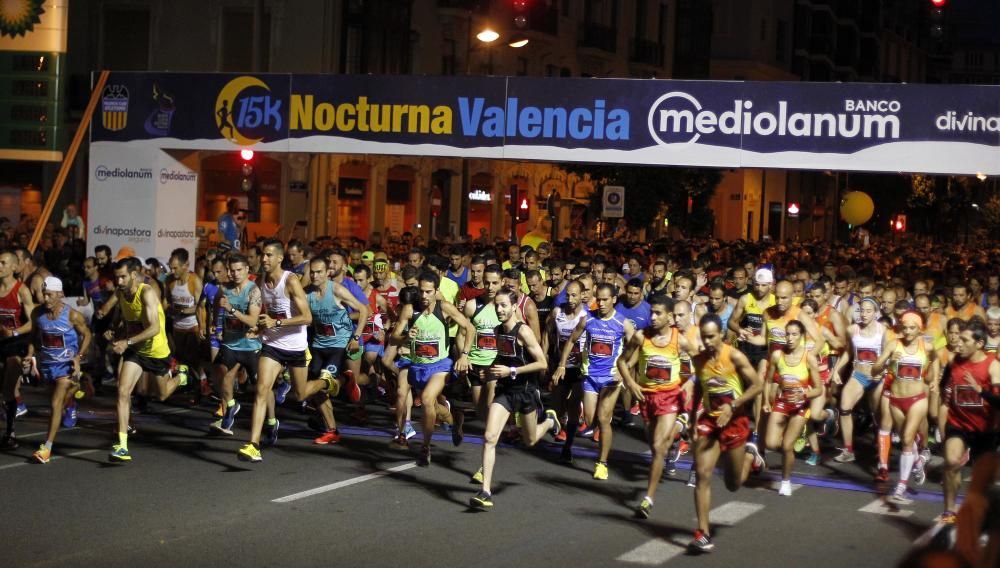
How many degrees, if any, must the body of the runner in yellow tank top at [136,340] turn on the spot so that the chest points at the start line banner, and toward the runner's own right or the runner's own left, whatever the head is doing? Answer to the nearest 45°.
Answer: approximately 180°

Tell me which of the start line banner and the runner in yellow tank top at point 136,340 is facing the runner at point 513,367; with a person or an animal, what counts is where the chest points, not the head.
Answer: the start line banner

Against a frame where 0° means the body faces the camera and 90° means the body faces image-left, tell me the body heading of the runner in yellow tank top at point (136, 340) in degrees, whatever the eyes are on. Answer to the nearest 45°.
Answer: approximately 45°

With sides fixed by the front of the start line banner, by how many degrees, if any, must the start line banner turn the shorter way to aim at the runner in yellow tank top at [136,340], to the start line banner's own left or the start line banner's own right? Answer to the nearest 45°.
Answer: approximately 45° to the start line banner's own right

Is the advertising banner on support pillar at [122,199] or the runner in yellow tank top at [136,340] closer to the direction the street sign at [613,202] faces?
the runner in yellow tank top

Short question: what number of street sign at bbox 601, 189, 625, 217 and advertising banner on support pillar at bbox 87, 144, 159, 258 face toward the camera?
2

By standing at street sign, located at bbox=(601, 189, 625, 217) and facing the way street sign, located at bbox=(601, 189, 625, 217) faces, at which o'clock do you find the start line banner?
The start line banner is roughly at 12 o'clock from the street sign.
